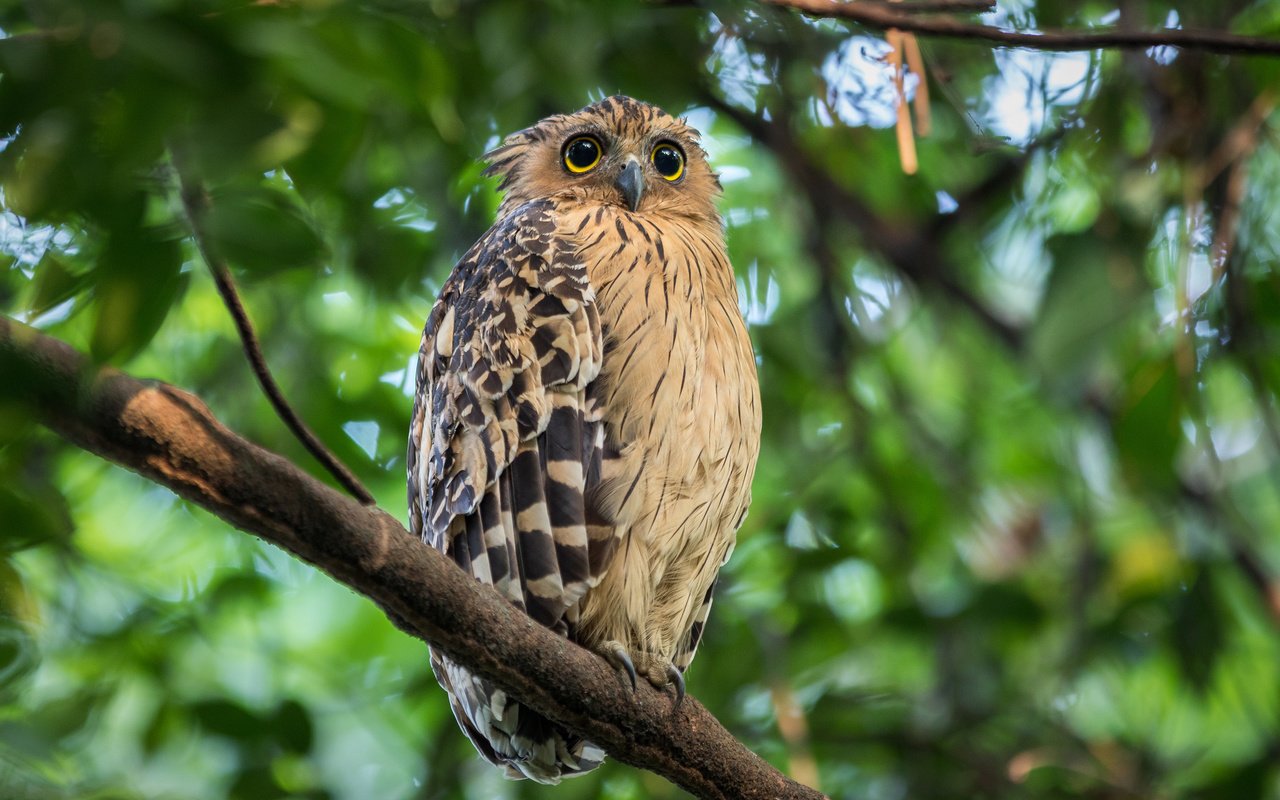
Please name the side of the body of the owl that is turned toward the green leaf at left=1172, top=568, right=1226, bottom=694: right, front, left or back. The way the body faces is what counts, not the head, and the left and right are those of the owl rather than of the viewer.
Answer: left

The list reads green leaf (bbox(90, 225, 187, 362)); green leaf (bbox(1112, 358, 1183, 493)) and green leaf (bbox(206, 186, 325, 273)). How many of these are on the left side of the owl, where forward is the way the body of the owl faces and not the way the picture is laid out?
1

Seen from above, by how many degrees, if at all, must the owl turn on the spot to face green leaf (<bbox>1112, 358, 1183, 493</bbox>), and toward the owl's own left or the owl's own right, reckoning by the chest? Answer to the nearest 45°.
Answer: approximately 90° to the owl's own left

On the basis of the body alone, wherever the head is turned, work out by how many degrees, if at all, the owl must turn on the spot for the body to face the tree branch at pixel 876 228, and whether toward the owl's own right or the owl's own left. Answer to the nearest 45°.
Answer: approximately 135° to the owl's own left
